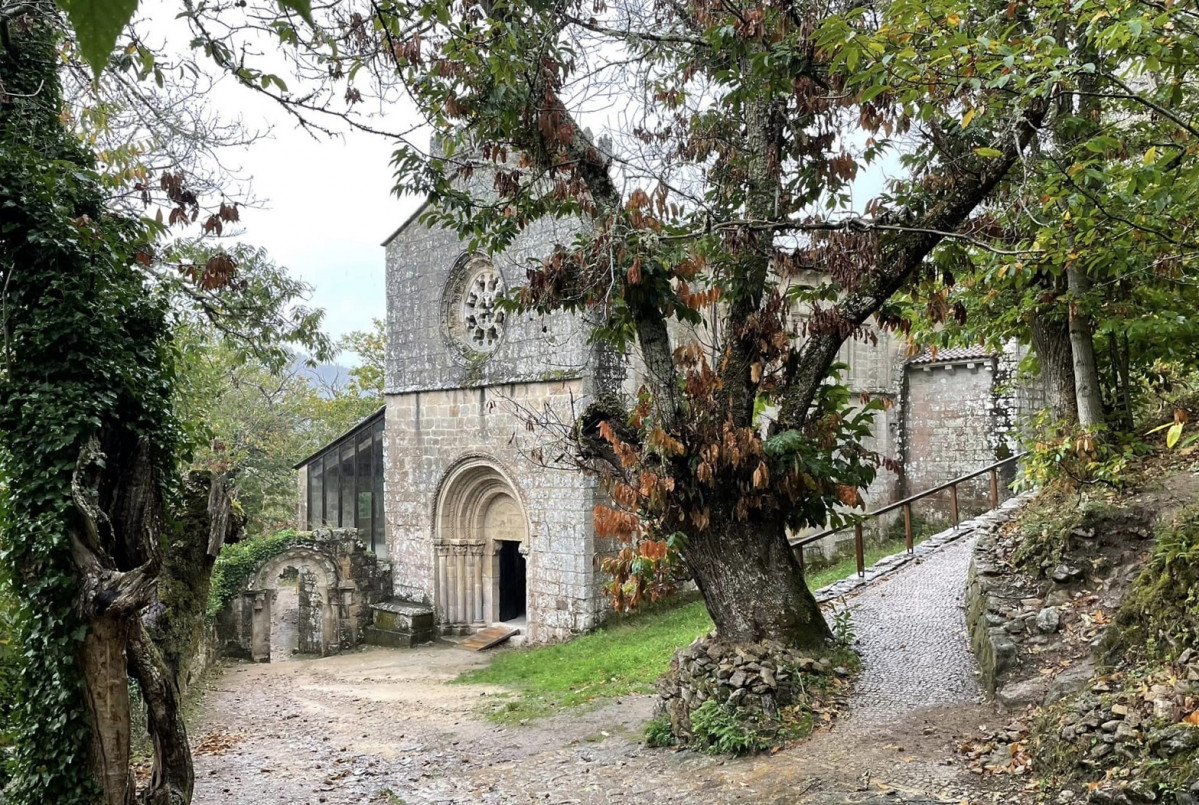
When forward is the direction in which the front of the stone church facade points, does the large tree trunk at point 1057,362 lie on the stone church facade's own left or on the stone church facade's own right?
on the stone church facade's own left

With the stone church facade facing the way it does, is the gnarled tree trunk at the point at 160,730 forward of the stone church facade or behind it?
forward

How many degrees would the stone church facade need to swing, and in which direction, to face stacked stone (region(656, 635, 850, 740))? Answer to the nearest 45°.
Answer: approximately 45° to its left

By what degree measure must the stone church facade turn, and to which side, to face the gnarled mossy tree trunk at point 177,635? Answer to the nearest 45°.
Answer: approximately 45° to its left

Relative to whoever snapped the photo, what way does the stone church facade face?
facing the viewer and to the left of the viewer

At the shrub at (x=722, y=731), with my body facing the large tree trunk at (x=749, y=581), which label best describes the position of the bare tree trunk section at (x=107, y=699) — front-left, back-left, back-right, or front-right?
back-left

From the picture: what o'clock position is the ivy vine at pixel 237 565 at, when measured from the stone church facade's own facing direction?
The ivy vine is roughly at 1 o'clock from the stone church facade.
